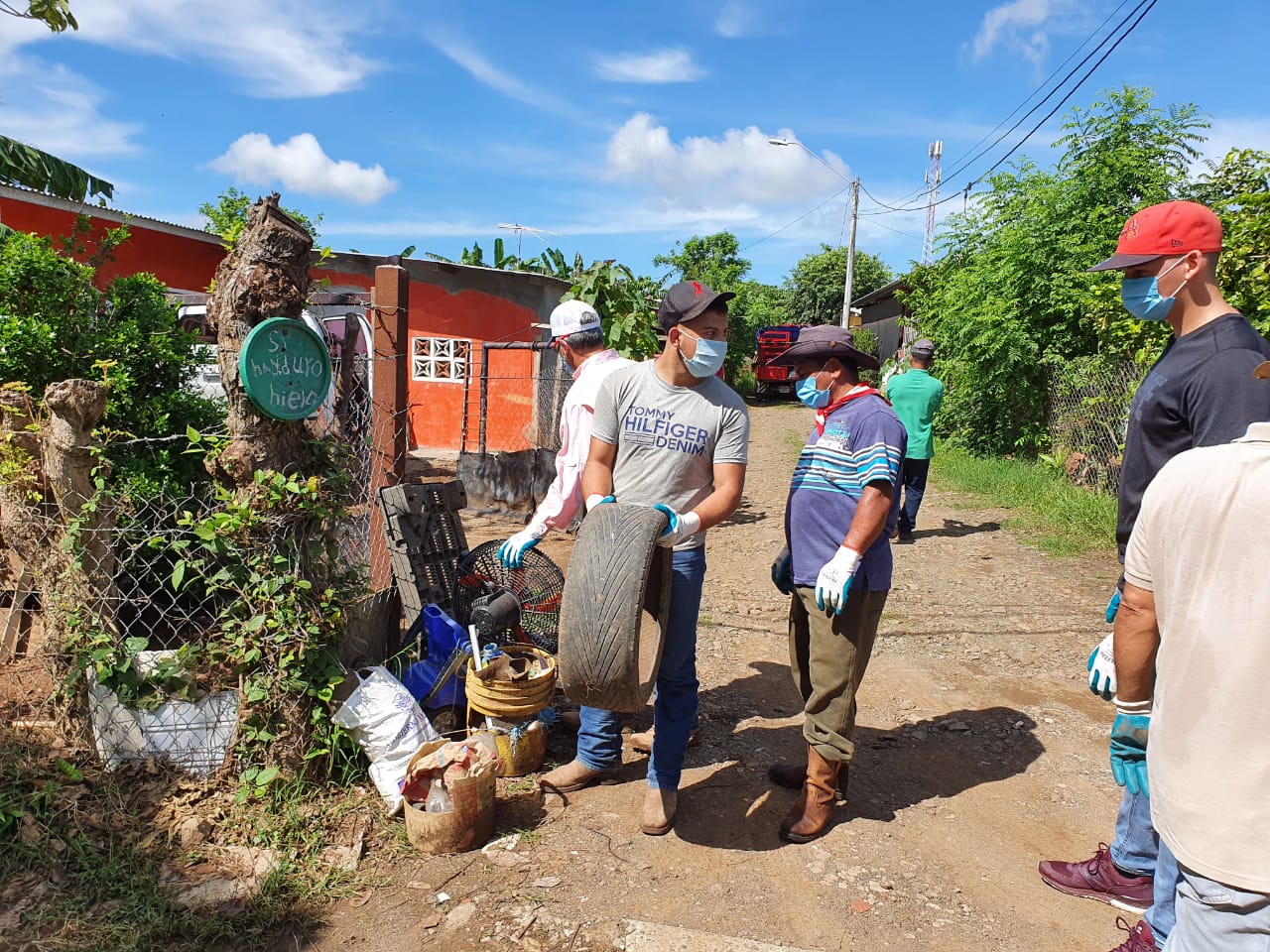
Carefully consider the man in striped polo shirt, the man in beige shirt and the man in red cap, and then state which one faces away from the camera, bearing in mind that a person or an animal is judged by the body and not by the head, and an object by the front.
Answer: the man in beige shirt

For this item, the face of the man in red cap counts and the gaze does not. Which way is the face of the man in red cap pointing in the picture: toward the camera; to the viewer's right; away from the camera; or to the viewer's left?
to the viewer's left

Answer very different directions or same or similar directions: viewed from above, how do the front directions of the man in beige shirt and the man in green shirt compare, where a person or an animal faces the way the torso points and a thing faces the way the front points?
same or similar directions

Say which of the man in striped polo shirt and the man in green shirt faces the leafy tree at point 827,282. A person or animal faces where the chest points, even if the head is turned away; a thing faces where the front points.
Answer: the man in green shirt

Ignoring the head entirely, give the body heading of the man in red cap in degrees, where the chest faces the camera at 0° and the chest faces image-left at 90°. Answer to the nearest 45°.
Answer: approximately 90°

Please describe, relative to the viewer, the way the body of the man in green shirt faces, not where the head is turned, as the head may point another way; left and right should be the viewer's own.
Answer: facing away from the viewer

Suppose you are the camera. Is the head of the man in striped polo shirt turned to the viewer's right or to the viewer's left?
to the viewer's left

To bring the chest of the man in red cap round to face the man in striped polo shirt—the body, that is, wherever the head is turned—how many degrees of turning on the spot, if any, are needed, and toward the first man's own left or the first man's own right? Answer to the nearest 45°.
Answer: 0° — they already face them

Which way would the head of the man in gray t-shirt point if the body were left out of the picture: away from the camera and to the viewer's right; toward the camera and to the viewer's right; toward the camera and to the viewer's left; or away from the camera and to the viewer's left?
toward the camera and to the viewer's right

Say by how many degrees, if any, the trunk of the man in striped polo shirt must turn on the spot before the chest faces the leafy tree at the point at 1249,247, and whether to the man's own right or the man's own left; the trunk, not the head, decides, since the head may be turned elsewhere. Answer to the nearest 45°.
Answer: approximately 180°

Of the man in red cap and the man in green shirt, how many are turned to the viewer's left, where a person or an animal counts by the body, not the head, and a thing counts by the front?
1

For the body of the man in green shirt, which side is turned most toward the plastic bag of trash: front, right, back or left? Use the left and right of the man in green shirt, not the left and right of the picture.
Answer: back

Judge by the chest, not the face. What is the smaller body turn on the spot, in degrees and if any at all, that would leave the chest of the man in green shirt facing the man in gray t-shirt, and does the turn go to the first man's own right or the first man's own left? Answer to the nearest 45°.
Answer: approximately 180°

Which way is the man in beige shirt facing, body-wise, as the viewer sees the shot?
away from the camera

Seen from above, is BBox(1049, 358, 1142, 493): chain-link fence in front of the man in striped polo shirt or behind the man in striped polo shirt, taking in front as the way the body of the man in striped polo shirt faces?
behind

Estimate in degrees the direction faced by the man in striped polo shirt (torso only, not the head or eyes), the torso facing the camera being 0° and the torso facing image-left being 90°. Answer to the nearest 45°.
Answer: approximately 45°

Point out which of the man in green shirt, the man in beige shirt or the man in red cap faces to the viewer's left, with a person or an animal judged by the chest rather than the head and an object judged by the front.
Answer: the man in red cap

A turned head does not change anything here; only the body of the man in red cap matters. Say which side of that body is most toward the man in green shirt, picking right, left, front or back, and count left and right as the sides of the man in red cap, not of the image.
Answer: right

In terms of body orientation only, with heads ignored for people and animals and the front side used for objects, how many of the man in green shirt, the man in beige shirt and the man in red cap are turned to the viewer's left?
1
